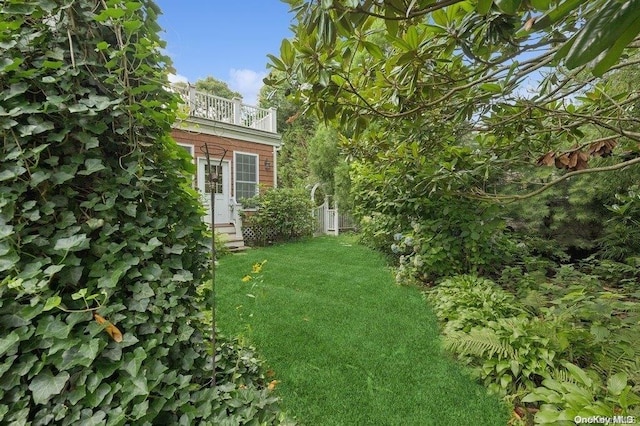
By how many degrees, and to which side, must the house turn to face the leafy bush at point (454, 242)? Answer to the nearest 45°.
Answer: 0° — it already faces it

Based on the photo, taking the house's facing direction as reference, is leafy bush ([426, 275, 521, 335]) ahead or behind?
ahead

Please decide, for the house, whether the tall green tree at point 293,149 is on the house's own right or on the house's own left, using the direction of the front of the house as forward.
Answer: on the house's own left

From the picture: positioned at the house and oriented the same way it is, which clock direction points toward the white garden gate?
The white garden gate is roughly at 10 o'clock from the house.

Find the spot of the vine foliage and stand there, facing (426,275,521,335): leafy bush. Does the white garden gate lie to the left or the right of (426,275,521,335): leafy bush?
left

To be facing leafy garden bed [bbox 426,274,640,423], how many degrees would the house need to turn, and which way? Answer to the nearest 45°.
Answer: approximately 45° to its right

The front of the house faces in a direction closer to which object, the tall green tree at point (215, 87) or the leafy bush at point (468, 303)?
the leafy bush

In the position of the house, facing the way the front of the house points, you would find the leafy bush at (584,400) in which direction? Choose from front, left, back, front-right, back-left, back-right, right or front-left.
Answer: front-right

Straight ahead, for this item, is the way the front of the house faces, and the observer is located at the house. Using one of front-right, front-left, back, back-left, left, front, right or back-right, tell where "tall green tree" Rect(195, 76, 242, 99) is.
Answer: back-left

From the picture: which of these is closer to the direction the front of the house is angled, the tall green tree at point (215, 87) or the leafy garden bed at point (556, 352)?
the leafy garden bed

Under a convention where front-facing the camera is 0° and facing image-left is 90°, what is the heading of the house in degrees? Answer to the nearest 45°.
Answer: approximately 315°
